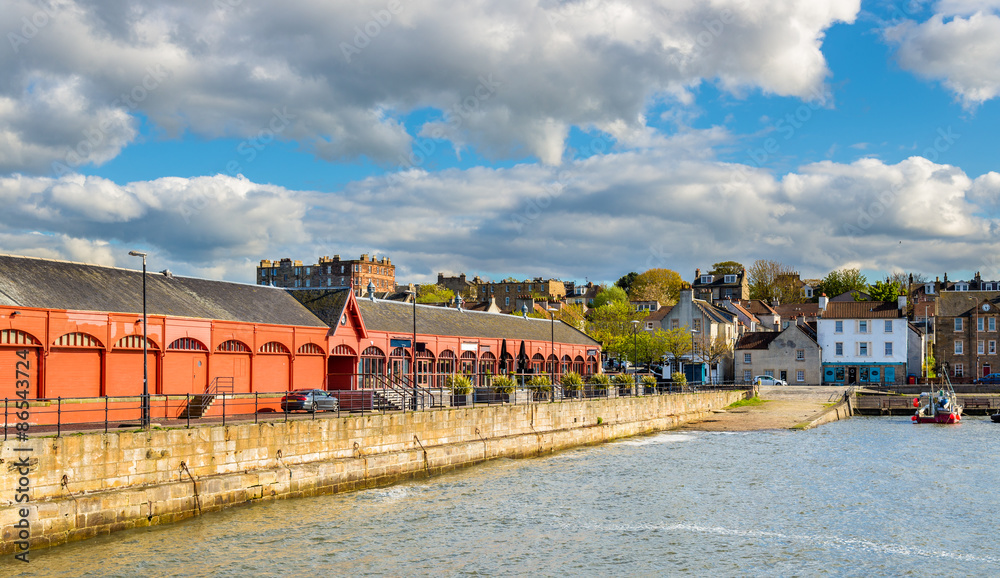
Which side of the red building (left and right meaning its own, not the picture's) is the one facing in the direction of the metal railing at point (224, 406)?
front

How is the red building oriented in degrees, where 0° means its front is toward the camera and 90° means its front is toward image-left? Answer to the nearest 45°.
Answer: approximately 315°

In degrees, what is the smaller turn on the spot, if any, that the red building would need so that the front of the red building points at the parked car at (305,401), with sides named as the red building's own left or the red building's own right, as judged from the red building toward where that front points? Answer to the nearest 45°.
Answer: approximately 45° to the red building's own left
